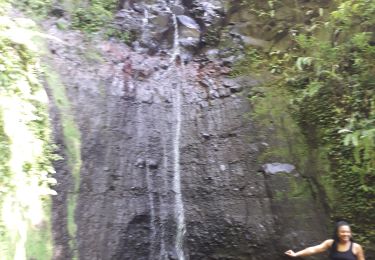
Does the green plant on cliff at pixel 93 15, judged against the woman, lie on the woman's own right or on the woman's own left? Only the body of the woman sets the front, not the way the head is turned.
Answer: on the woman's own right

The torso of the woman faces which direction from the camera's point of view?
toward the camera
